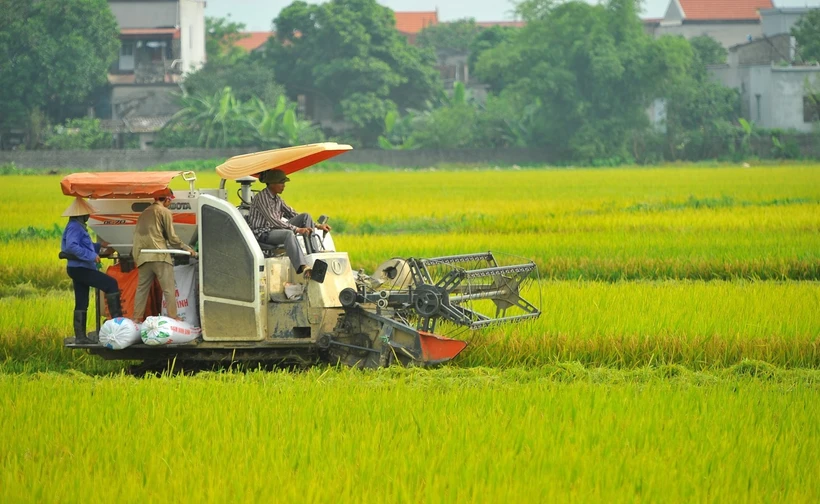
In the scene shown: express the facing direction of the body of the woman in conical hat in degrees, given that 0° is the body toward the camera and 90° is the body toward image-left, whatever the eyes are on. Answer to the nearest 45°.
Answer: approximately 270°

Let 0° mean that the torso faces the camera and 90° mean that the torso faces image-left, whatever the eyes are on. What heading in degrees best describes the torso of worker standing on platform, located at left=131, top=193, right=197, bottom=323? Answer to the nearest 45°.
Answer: approximately 225°

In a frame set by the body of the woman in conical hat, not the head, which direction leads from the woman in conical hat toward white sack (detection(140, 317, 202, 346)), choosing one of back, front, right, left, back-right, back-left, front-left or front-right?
front-right

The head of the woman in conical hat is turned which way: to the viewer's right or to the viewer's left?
to the viewer's right

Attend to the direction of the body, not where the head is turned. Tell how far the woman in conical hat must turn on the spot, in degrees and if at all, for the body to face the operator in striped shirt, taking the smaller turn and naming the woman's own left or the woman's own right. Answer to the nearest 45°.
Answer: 0° — they already face them
